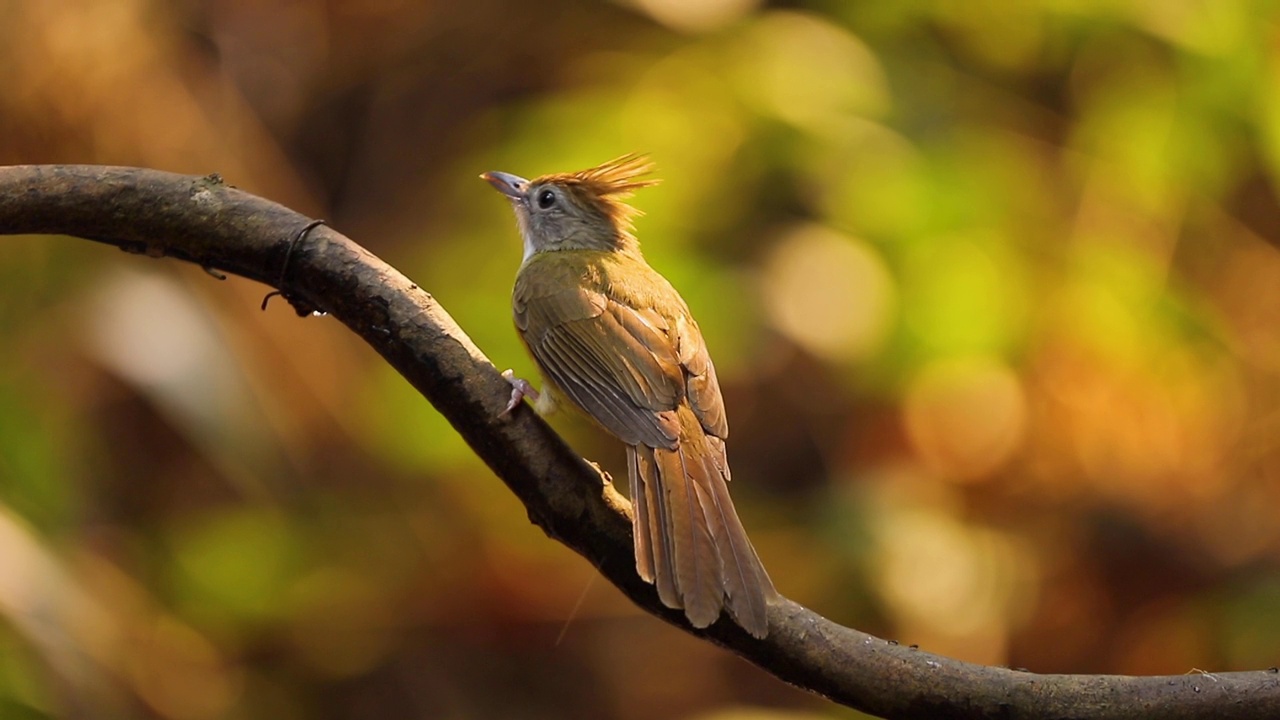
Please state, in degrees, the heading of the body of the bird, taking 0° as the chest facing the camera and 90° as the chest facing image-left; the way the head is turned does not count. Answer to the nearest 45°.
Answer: approximately 135°
